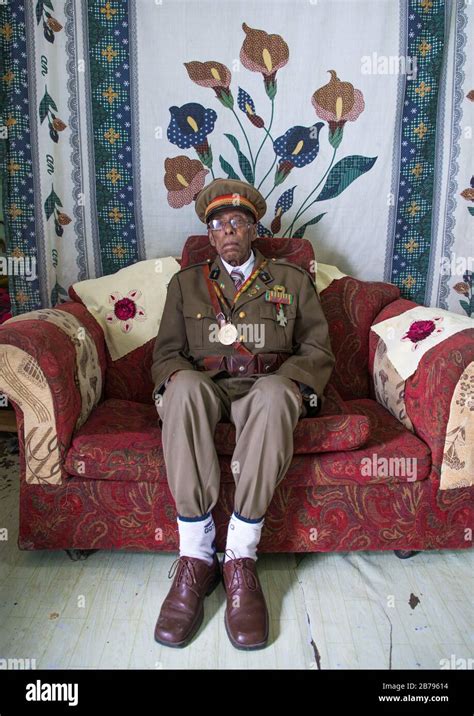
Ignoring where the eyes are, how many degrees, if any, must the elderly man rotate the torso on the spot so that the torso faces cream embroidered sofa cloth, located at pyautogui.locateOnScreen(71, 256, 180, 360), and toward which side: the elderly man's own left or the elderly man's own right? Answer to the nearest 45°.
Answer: approximately 135° to the elderly man's own right

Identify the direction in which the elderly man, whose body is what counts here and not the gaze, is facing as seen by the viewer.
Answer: toward the camera
